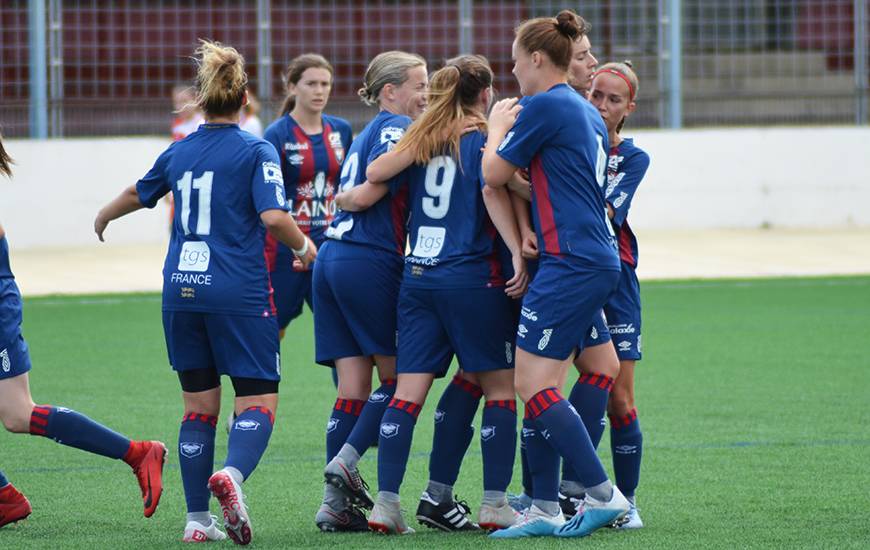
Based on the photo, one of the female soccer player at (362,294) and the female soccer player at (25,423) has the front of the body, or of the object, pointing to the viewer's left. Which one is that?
the female soccer player at (25,423)

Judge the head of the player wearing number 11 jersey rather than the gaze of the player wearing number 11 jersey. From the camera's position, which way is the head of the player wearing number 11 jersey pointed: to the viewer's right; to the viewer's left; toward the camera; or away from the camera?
away from the camera

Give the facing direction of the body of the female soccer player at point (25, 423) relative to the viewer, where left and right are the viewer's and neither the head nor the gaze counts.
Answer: facing to the left of the viewer

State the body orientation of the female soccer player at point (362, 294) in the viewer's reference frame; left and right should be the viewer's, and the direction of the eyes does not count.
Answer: facing away from the viewer and to the right of the viewer

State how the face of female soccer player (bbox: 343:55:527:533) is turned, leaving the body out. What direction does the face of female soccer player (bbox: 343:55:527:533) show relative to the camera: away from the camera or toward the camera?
away from the camera

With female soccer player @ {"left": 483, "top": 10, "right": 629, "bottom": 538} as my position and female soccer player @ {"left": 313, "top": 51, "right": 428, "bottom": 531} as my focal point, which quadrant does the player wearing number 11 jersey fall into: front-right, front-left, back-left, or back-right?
front-left

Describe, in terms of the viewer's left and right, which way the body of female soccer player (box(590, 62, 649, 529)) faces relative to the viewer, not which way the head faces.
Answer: facing the viewer and to the left of the viewer

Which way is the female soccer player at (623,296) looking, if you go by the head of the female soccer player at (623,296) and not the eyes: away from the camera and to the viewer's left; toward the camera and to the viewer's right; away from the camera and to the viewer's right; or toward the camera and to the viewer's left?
toward the camera and to the viewer's left

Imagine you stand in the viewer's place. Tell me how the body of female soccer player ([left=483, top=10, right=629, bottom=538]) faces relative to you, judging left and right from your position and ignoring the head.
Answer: facing to the left of the viewer
